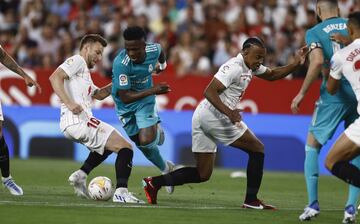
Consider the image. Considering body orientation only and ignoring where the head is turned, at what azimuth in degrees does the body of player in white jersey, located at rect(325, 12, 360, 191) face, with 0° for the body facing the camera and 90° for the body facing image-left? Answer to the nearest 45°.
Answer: approximately 135°

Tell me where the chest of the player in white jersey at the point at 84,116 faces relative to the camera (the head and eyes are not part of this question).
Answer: to the viewer's right

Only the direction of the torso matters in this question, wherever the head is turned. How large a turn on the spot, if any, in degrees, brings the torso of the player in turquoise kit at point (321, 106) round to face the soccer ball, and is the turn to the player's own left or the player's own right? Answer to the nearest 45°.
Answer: approximately 45° to the player's own left
